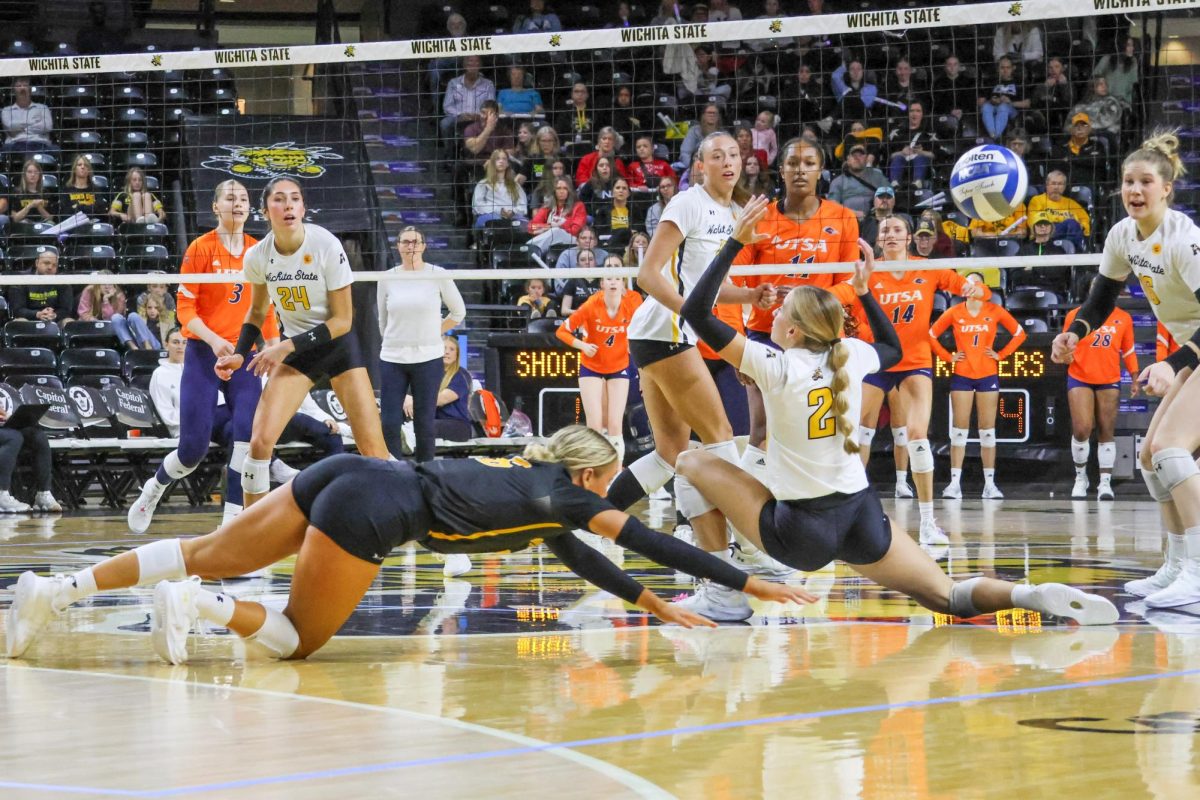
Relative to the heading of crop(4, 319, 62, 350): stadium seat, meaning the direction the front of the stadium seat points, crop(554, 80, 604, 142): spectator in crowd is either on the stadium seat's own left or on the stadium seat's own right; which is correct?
on the stadium seat's own left

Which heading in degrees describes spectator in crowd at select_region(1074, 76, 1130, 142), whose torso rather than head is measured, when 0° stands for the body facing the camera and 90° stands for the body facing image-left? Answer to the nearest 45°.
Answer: approximately 0°

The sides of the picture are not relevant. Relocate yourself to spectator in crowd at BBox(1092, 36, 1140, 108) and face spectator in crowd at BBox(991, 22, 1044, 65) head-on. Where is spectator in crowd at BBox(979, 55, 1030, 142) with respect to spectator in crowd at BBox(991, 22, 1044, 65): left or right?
left

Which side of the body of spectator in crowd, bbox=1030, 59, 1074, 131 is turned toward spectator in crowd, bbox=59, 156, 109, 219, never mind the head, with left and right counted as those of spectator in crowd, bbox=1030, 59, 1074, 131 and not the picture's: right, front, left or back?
right

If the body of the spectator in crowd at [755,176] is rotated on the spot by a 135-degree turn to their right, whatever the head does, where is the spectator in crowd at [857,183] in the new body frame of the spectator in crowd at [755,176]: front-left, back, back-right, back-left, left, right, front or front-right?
back-right

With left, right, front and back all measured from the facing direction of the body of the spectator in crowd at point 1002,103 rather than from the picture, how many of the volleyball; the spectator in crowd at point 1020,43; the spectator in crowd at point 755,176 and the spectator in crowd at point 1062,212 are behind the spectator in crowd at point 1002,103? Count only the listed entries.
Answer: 1

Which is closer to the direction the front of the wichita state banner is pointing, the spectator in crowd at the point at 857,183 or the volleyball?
the volleyball

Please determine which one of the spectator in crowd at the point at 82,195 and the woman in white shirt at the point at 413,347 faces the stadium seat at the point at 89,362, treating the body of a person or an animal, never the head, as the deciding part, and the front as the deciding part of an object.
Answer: the spectator in crowd

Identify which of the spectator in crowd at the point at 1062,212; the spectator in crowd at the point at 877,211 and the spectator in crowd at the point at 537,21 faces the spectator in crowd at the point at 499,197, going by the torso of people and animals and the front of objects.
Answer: the spectator in crowd at the point at 537,21
